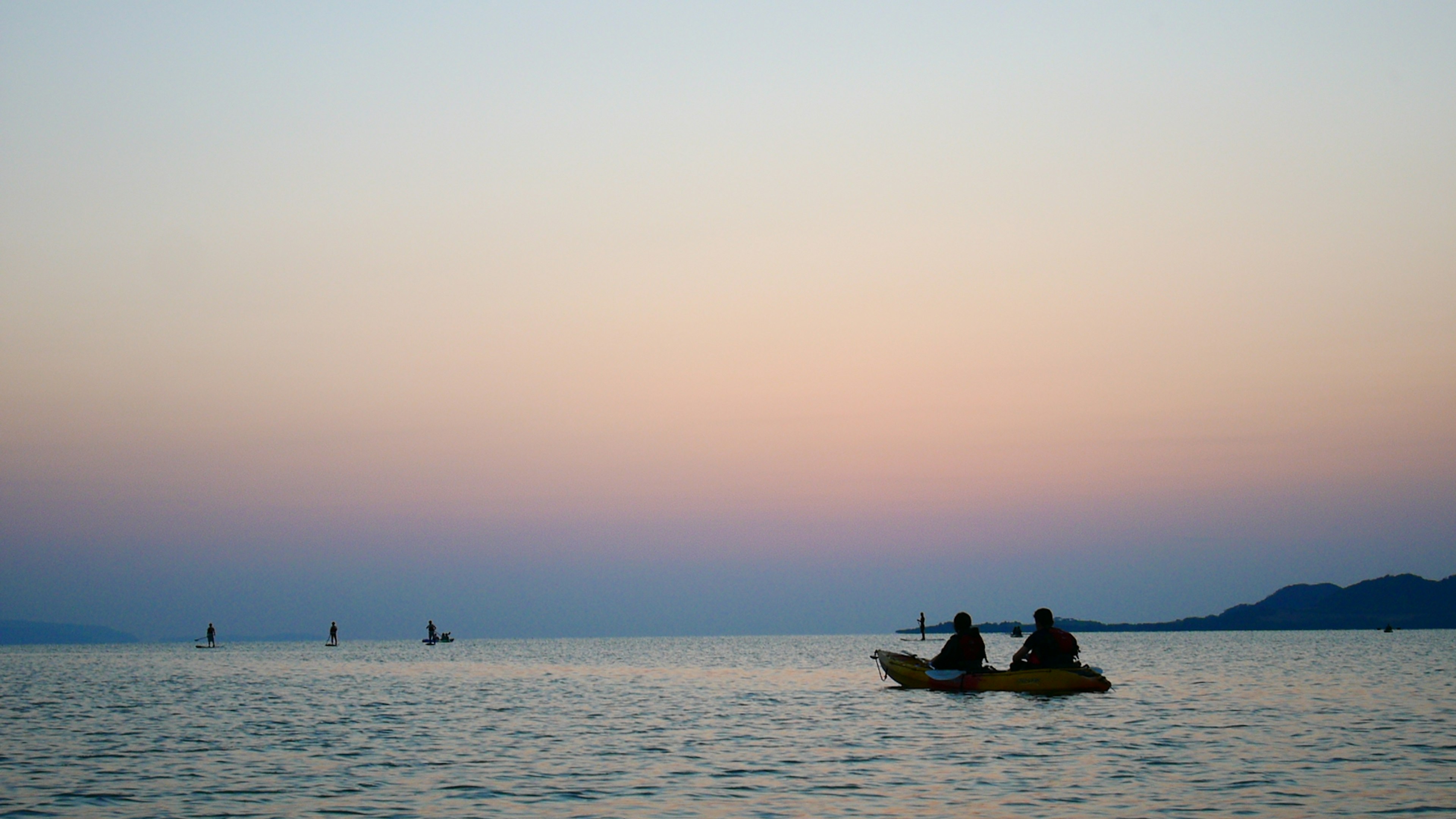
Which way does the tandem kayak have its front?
to the viewer's left
